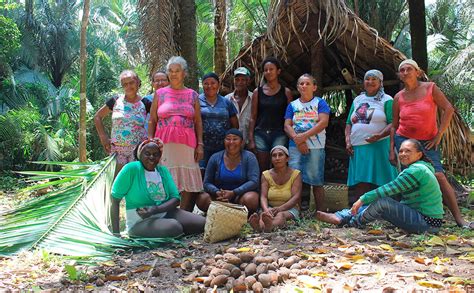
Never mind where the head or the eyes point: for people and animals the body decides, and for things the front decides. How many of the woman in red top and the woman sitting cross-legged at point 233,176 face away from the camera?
0

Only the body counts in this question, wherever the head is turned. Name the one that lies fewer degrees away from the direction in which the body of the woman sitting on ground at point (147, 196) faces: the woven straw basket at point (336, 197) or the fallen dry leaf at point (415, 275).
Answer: the fallen dry leaf

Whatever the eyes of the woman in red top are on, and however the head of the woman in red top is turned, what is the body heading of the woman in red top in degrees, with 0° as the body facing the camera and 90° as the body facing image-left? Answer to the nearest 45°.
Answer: approximately 45°

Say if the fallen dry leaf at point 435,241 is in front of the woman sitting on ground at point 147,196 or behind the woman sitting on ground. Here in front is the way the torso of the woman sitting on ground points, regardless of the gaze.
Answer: in front

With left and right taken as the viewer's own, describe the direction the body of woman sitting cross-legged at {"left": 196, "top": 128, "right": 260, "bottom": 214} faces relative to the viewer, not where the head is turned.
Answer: facing the viewer

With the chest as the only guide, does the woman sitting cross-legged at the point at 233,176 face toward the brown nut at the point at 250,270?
yes

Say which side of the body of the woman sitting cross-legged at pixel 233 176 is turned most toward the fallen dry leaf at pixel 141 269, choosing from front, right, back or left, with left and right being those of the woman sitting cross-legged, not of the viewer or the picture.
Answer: front

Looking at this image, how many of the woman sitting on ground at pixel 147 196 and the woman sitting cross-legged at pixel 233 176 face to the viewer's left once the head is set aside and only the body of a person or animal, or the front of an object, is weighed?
0

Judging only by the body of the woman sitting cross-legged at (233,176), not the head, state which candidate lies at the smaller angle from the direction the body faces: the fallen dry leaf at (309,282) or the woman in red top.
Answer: the fallen dry leaf

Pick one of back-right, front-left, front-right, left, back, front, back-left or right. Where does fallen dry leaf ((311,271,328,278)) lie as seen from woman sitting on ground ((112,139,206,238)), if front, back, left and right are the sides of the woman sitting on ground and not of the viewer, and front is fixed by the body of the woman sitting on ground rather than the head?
front

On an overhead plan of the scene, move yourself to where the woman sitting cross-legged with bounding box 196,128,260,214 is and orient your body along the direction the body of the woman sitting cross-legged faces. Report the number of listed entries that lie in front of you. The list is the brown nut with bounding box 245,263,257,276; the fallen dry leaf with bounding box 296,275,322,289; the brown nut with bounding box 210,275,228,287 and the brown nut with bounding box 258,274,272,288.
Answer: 4

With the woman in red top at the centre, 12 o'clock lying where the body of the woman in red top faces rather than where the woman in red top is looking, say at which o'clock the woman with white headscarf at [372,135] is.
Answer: The woman with white headscarf is roughly at 2 o'clock from the woman in red top.
